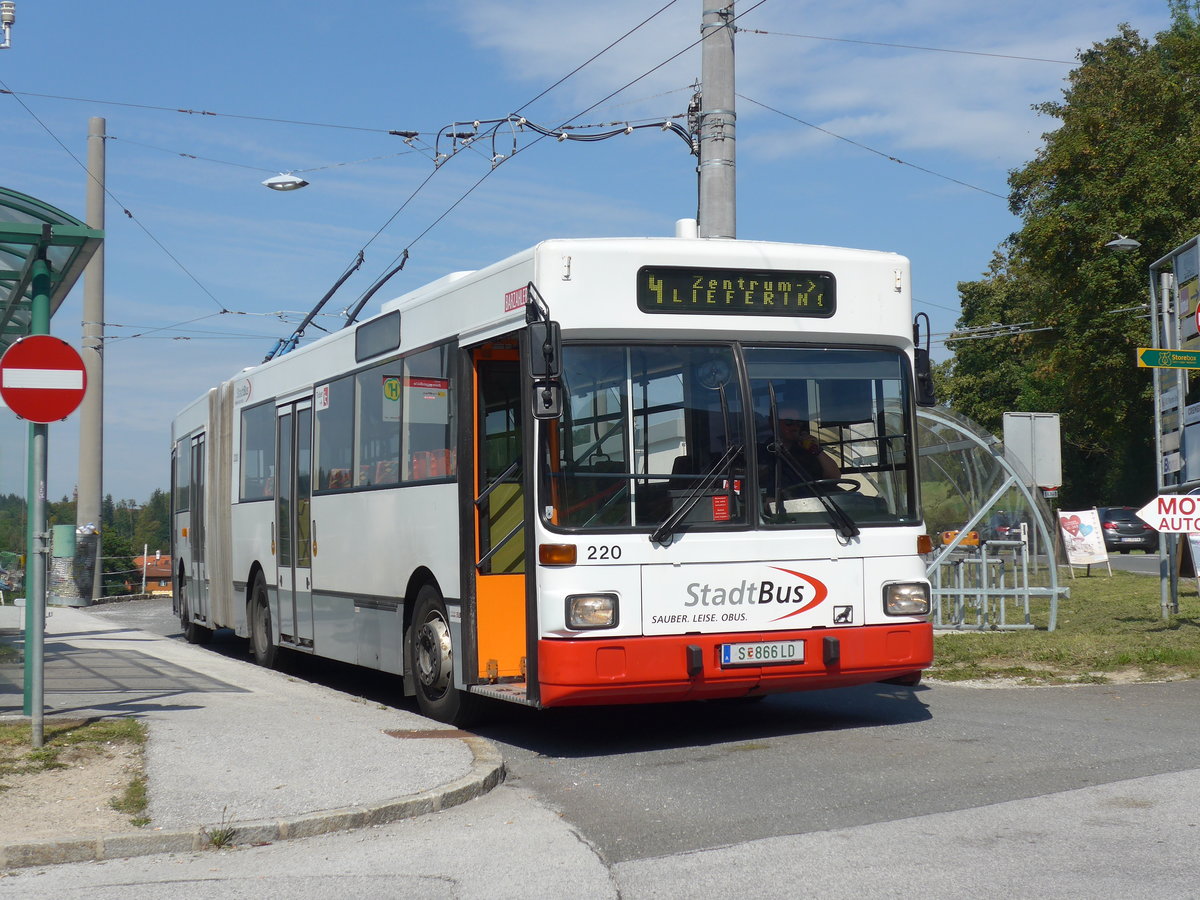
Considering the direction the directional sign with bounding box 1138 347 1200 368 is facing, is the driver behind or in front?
in front

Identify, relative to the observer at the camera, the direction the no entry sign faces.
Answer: facing the viewer

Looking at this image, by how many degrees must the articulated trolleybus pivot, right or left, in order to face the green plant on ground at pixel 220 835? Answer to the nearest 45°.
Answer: approximately 90° to its right

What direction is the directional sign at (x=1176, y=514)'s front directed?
toward the camera

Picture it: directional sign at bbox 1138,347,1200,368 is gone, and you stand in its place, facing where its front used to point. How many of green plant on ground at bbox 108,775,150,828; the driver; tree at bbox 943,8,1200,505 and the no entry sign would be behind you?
1

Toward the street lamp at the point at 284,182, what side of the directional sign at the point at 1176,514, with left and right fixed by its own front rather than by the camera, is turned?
right

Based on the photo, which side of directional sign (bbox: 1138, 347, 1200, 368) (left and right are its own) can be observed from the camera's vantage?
front

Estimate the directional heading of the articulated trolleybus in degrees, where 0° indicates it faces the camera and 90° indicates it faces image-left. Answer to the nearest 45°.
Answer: approximately 315°

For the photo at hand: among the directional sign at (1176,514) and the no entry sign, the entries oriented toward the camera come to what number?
2

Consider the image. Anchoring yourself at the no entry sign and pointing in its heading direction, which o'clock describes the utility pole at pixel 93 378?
The utility pole is roughly at 6 o'clock from the no entry sign.

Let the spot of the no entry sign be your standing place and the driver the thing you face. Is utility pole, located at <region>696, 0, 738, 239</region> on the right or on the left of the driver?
left
